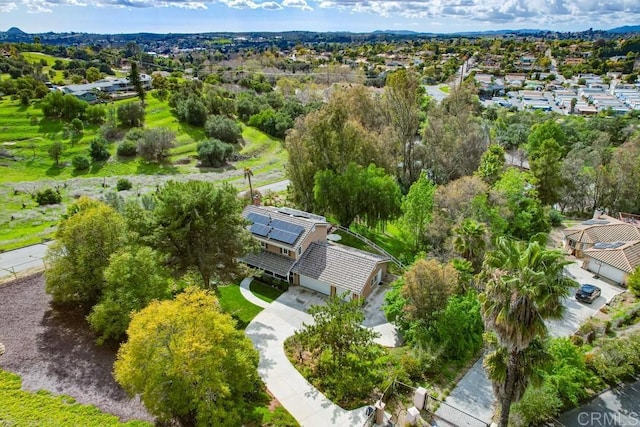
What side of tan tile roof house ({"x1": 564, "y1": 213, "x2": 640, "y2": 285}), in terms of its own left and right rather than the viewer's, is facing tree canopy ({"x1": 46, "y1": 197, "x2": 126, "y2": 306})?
front

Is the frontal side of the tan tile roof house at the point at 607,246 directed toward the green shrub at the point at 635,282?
no

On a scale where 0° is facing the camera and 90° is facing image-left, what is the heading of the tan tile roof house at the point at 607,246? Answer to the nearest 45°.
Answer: approximately 45°

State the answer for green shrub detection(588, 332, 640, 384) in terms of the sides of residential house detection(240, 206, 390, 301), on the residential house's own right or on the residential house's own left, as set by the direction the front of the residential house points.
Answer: on the residential house's own left

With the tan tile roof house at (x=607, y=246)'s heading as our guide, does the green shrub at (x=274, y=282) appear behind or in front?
in front

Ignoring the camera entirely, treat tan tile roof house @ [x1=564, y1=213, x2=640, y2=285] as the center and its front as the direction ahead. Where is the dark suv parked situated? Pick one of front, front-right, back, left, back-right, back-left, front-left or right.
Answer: front-left

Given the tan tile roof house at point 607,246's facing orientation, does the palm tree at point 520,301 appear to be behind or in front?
in front

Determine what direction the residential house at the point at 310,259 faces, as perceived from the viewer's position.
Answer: facing the viewer and to the left of the viewer

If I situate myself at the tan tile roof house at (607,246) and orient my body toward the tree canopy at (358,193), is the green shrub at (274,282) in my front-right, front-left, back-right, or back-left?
front-left

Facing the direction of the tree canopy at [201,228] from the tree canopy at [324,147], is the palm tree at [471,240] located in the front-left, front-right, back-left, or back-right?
front-left

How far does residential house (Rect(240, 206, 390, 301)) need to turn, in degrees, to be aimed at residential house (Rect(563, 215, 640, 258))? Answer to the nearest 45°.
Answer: approximately 135° to its left

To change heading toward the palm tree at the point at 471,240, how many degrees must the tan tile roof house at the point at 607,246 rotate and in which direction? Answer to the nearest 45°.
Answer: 0° — it already faces it

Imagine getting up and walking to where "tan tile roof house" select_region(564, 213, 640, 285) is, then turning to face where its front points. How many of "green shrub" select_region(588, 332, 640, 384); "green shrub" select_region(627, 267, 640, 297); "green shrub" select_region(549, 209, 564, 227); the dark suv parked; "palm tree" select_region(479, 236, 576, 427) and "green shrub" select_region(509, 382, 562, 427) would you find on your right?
1

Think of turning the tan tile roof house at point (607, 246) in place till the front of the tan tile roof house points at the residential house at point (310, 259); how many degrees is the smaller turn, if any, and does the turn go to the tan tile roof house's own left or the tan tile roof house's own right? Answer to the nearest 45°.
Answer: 0° — it already faces it

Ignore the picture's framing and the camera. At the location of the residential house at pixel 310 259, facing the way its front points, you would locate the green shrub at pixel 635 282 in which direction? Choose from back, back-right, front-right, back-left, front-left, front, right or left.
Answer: back-left

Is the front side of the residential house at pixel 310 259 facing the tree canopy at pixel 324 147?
no

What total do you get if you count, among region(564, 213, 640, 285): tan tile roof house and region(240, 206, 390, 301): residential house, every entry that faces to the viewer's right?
0

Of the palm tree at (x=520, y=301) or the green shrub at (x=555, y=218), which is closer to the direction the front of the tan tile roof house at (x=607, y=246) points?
the palm tree
